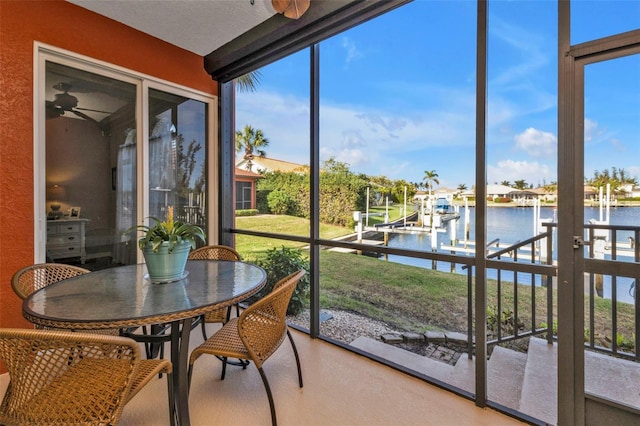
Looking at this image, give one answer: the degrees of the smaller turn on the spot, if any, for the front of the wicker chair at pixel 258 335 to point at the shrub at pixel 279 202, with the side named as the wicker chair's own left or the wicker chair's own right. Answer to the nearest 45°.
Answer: approximately 45° to the wicker chair's own right

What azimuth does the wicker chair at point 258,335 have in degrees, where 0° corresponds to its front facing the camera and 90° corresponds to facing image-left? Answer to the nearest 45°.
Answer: approximately 135°

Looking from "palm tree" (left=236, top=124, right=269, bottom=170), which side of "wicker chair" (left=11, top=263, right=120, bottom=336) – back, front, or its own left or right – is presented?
left

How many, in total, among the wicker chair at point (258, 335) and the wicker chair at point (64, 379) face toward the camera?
0

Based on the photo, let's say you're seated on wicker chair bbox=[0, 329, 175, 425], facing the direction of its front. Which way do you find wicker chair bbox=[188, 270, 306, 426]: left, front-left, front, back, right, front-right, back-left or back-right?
front-right

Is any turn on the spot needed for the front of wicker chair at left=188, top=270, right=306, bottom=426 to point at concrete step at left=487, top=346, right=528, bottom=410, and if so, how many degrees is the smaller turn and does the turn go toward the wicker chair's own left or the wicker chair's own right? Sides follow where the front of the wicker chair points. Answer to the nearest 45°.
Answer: approximately 135° to the wicker chair's own right

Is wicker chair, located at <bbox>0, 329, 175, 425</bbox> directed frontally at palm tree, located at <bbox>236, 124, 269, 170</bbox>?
yes

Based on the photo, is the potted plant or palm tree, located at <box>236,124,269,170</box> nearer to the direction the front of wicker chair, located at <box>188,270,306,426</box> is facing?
the potted plant

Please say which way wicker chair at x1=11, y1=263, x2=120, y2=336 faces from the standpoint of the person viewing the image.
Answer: facing the viewer and to the right of the viewer

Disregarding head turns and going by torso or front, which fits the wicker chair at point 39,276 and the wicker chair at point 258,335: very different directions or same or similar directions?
very different directions

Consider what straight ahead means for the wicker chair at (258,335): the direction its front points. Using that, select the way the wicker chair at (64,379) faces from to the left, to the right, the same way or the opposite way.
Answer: to the right

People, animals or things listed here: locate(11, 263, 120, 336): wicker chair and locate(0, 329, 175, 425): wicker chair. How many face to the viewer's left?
0

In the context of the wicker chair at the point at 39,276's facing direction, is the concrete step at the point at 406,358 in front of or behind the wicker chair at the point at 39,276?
in front

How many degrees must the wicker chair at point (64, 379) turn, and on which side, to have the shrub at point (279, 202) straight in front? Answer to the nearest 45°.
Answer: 0° — it already faces it

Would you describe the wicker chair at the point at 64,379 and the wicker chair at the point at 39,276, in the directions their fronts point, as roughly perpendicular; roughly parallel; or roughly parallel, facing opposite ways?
roughly perpendicular

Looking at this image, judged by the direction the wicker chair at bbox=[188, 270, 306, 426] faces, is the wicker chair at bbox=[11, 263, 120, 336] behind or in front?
in front

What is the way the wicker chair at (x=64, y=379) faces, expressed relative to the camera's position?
facing away from the viewer and to the right of the viewer

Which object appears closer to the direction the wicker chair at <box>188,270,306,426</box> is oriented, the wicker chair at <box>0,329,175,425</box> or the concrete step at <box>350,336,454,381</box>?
the wicker chair

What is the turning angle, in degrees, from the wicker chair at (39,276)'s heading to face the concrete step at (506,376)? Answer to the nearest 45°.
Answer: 0° — it already faces it
